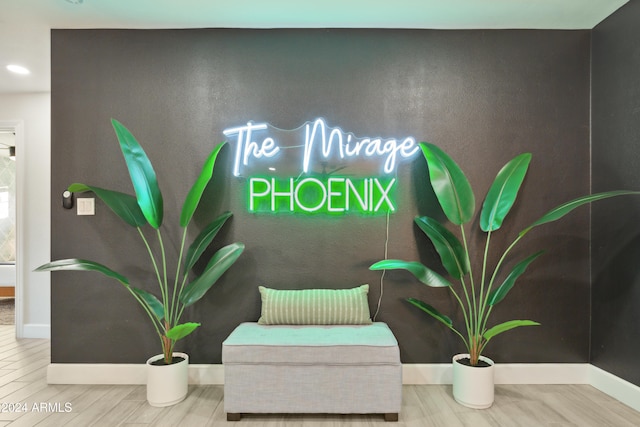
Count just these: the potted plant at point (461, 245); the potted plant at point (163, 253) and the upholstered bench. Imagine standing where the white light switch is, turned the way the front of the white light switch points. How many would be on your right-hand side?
0

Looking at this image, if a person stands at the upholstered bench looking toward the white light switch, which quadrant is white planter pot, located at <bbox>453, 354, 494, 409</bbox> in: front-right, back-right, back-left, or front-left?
back-right

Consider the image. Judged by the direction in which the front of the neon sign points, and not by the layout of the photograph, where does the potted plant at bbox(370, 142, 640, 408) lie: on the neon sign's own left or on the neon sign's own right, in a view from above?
on the neon sign's own left

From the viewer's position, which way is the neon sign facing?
facing the viewer

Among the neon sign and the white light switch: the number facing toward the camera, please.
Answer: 2

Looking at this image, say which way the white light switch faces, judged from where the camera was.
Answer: facing the viewer

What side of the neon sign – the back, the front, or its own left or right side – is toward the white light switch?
right

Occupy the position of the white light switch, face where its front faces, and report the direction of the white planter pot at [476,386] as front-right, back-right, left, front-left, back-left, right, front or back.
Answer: front-left

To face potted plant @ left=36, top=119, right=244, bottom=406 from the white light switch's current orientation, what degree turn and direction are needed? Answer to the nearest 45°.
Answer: approximately 45° to its left
